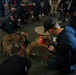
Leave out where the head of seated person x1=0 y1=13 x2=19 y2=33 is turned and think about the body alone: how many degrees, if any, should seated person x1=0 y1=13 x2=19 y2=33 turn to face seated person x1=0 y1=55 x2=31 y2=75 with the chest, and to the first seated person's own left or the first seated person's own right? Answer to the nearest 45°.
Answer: approximately 90° to the first seated person's own right

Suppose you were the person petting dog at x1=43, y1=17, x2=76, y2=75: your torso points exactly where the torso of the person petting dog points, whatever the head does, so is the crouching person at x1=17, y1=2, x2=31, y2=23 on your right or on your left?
on your right

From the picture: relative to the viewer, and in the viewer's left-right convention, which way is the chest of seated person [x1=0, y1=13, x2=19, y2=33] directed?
facing to the right of the viewer

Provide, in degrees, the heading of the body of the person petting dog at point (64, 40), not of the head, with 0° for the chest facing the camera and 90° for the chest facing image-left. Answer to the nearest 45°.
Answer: approximately 90°

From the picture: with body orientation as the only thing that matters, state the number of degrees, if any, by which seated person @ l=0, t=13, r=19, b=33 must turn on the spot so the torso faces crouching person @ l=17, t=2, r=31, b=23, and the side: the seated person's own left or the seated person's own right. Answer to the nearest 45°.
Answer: approximately 45° to the seated person's own left

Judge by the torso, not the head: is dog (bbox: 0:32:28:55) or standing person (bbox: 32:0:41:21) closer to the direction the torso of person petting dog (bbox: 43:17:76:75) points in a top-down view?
the dog

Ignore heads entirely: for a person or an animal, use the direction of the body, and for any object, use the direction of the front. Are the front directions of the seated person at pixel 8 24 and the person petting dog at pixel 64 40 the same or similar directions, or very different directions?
very different directions

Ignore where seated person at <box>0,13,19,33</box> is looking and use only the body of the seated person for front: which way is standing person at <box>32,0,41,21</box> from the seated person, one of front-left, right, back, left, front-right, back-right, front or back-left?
front-left

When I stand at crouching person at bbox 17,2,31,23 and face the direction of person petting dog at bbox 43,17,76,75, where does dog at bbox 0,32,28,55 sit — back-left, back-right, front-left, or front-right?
front-right

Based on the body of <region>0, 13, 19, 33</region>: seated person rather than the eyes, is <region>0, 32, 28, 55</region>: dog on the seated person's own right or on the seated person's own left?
on the seated person's own right

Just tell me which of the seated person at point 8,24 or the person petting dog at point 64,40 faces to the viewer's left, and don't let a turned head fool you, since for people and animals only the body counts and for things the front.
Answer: the person petting dog

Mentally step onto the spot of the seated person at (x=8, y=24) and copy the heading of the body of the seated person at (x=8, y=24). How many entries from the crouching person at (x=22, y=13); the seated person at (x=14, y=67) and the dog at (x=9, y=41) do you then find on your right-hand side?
2
